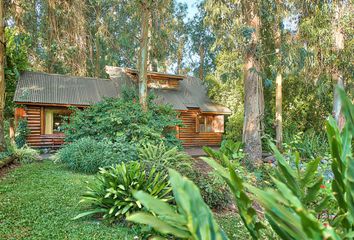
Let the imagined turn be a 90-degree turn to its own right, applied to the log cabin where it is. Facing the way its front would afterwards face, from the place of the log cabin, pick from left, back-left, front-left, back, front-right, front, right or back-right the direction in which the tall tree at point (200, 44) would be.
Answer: back-right

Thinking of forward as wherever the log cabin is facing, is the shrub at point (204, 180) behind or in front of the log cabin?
in front

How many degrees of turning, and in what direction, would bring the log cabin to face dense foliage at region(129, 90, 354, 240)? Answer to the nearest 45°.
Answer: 0° — it already faces it

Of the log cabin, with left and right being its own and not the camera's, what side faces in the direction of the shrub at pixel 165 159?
front

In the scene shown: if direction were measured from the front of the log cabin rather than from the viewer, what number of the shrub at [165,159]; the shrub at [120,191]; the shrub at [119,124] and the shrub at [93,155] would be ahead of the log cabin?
4

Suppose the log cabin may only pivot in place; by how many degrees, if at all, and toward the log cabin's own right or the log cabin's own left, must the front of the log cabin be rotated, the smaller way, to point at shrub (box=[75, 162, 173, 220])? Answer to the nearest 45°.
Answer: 0° — it already faces it

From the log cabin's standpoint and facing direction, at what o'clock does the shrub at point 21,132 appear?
The shrub is roughly at 2 o'clock from the log cabin.

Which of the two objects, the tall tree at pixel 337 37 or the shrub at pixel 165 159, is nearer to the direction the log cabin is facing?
the shrub

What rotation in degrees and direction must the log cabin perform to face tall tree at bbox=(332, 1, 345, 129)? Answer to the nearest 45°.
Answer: approximately 45° to its left

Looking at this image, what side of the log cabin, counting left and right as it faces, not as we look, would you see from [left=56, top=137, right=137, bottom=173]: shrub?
front

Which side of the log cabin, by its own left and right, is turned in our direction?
front
